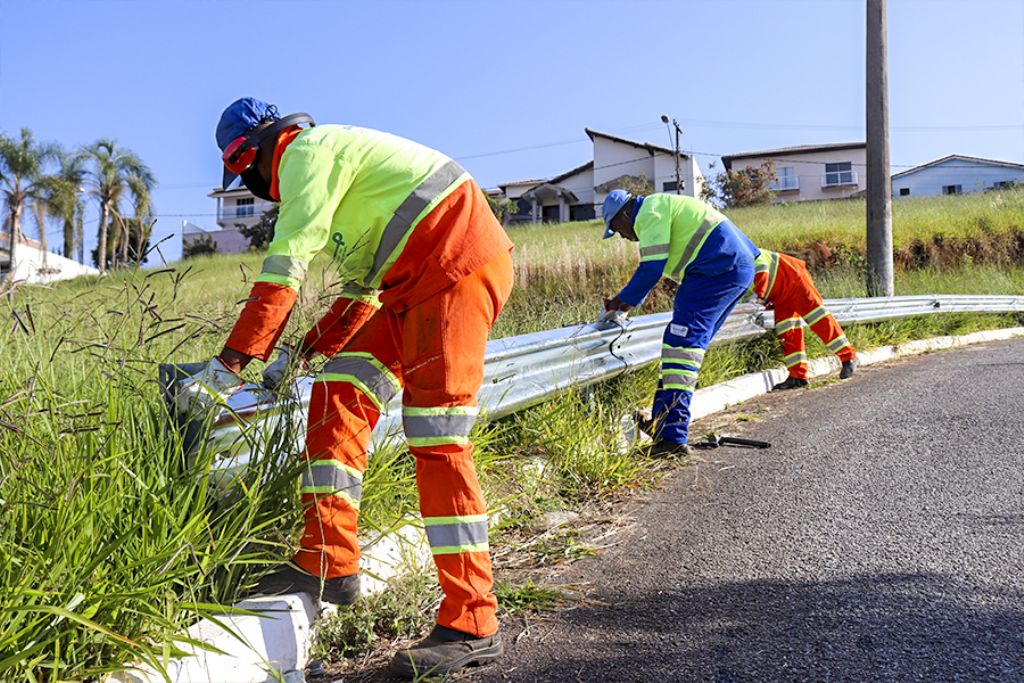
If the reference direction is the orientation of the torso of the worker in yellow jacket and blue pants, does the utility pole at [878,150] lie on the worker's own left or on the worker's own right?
on the worker's own right

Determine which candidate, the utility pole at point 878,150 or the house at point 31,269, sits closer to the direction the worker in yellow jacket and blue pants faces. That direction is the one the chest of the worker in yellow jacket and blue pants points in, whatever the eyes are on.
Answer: the house

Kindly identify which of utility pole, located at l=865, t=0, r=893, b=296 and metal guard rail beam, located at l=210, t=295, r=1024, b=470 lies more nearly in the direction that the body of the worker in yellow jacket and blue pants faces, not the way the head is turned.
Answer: the metal guard rail beam

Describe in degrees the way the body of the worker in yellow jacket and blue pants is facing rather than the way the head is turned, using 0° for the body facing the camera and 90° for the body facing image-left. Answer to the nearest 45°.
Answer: approximately 90°
